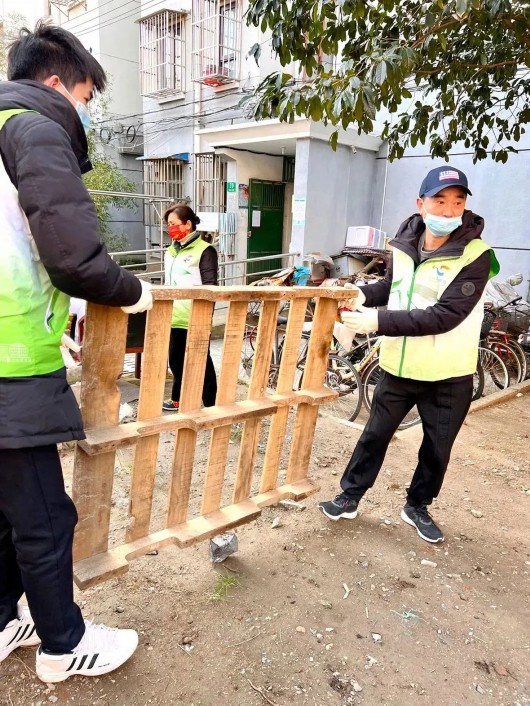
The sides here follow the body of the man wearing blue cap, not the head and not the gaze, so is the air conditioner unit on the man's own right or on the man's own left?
on the man's own right

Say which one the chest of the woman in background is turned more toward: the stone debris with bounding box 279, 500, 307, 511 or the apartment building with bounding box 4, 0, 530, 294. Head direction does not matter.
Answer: the stone debris

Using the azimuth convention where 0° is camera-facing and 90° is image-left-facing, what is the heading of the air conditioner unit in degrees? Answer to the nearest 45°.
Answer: approximately 45°

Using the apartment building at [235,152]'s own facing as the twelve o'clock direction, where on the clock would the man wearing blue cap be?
The man wearing blue cap is roughly at 10 o'clock from the apartment building.

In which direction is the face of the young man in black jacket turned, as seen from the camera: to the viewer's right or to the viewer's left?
to the viewer's right

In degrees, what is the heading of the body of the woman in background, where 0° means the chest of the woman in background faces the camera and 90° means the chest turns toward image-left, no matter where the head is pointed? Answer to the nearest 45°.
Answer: approximately 45°

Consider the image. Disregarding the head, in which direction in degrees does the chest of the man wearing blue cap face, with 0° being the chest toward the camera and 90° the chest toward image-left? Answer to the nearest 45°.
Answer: approximately 45°

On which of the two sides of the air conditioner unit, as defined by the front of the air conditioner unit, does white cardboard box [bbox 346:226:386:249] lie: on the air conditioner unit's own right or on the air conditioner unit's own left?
on the air conditioner unit's own left
